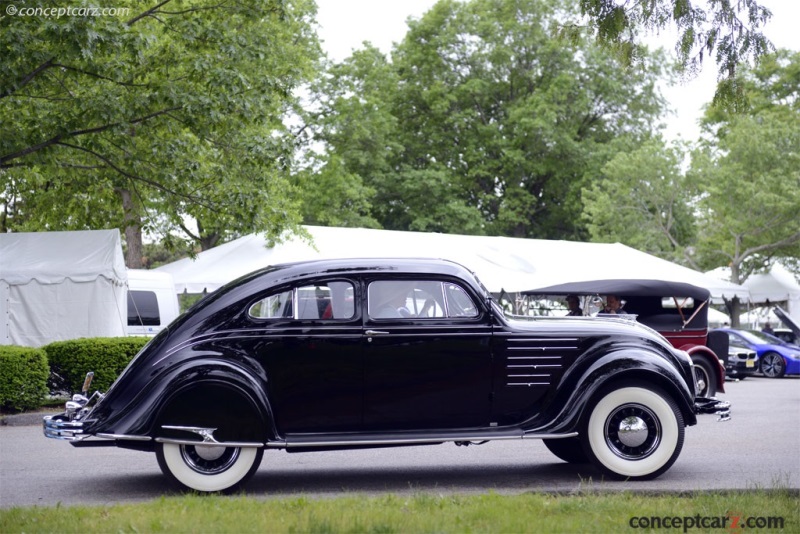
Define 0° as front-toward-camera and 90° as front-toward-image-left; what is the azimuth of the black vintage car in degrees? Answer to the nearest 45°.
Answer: approximately 270°

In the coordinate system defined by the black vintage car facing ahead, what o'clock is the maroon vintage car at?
The maroon vintage car is roughly at 10 o'clock from the black vintage car.

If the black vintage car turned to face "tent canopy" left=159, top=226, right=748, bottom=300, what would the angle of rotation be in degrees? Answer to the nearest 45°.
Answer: approximately 90° to its left

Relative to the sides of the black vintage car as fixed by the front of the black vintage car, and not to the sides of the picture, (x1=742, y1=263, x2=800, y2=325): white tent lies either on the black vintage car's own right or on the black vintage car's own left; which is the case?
on the black vintage car's own left

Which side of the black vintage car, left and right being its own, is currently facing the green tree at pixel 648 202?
left

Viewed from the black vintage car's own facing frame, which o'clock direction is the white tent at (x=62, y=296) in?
The white tent is roughly at 8 o'clock from the black vintage car.

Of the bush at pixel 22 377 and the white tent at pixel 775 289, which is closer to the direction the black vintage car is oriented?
the white tent

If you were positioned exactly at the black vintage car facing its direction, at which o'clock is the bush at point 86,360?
The bush is roughly at 8 o'clock from the black vintage car.

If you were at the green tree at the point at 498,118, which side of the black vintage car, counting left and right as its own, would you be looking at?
left

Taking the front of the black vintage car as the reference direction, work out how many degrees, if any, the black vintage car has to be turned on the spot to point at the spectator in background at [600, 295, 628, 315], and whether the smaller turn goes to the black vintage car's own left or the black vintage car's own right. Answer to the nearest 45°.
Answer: approximately 45° to the black vintage car's own left
